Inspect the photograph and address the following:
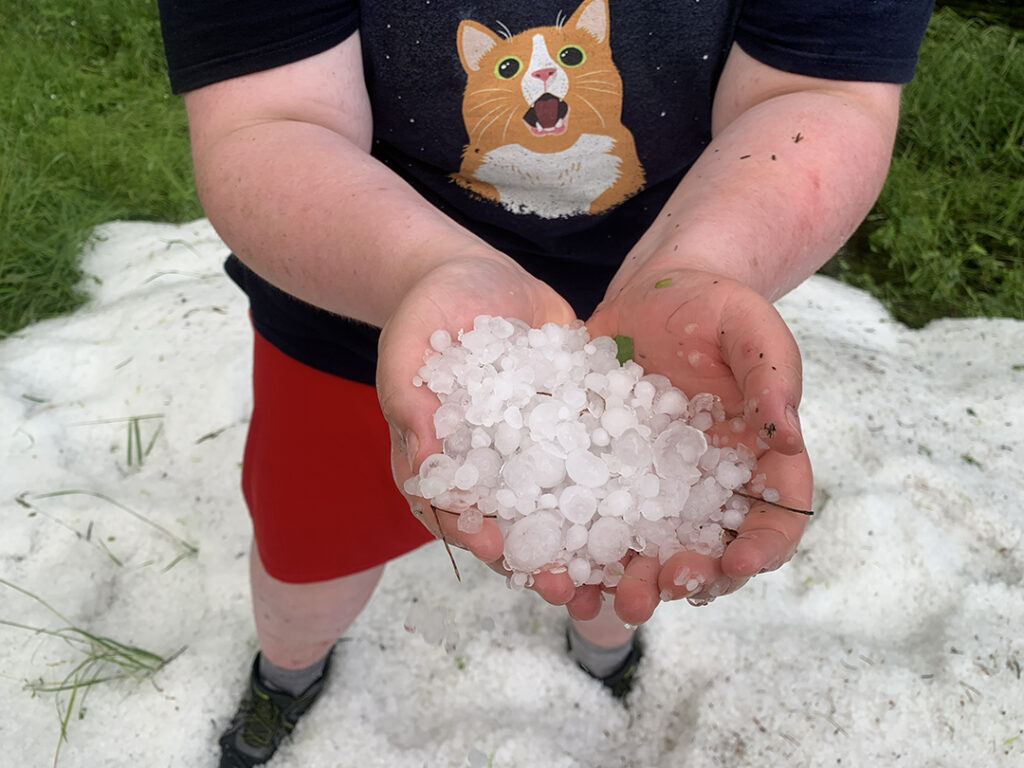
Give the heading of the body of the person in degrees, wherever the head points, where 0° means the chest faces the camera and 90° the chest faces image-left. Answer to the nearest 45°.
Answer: approximately 0°
